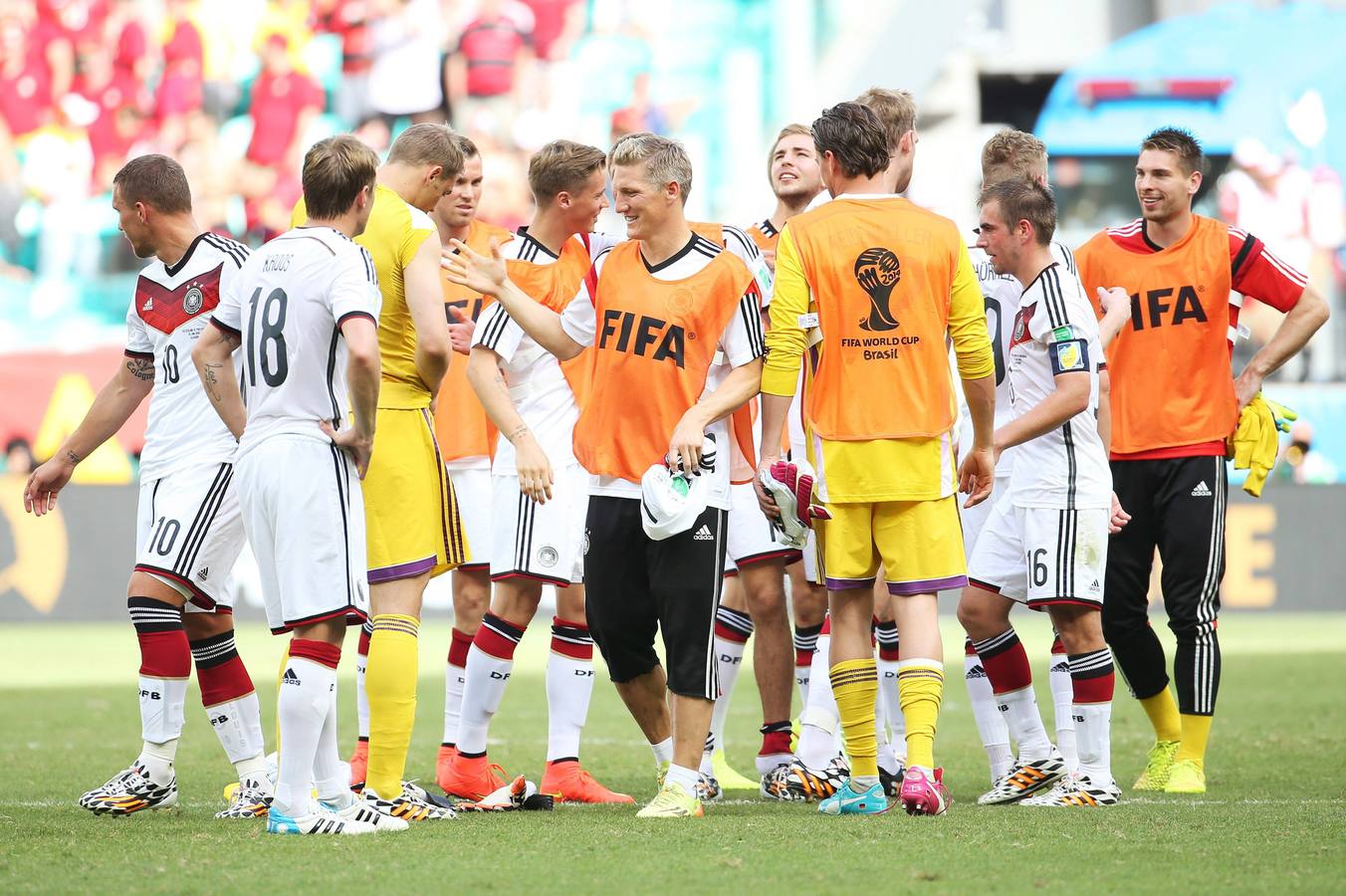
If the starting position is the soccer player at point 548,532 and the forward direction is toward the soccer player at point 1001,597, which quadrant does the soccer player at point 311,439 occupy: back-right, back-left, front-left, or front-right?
back-right

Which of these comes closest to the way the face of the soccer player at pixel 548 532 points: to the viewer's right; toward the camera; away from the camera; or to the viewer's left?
to the viewer's right

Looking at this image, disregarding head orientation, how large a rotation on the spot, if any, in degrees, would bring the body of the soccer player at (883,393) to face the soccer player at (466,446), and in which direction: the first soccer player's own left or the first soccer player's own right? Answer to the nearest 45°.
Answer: approximately 45° to the first soccer player's own left

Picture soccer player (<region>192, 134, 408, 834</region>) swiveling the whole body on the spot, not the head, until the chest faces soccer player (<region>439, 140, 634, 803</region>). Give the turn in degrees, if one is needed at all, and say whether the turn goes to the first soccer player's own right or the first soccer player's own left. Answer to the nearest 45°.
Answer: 0° — they already face them

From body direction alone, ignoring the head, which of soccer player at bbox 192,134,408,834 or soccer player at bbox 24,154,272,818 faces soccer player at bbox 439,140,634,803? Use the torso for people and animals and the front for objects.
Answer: soccer player at bbox 192,134,408,834

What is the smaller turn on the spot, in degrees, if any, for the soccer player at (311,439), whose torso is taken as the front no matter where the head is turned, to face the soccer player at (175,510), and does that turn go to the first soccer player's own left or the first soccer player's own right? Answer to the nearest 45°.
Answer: approximately 90° to the first soccer player's own left

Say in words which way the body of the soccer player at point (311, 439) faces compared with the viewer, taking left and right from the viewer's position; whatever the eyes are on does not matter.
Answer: facing away from the viewer and to the right of the viewer
